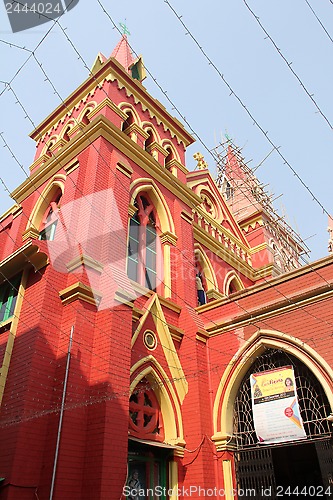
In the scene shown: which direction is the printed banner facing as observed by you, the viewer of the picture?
facing the viewer

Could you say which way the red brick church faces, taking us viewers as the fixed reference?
facing the viewer and to the right of the viewer
